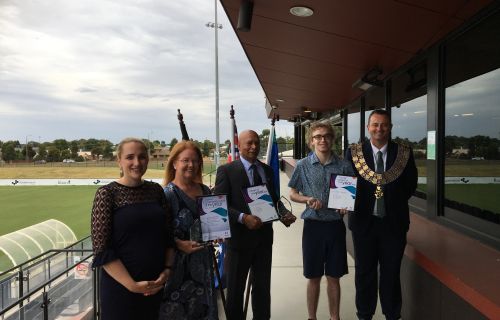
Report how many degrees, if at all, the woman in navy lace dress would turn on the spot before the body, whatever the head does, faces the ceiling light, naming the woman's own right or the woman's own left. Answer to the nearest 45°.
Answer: approximately 90° to the woman's own left

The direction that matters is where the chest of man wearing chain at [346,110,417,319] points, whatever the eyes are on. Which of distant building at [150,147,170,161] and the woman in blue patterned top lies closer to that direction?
the woman in blue patterned top

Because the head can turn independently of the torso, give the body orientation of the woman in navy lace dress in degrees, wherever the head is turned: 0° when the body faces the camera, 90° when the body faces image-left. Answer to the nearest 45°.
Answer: approximately 315°

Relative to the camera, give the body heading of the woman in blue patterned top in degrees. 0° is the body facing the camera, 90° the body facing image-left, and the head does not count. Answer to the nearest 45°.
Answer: approximately 315°

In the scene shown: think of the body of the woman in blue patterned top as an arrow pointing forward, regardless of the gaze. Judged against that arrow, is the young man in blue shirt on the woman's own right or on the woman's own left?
on the woman's own left

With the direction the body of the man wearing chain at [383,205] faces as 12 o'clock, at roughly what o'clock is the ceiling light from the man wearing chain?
The ceiling light is roughly at 6 o'clock from the man wearing chain.

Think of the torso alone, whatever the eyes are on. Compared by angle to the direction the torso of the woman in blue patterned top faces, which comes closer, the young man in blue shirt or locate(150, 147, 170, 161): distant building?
the young man in blue shirt

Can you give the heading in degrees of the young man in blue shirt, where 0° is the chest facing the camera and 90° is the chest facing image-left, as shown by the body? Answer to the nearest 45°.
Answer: approximately 0°

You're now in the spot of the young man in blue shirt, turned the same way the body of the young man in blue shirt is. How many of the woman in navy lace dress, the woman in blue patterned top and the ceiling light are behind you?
1

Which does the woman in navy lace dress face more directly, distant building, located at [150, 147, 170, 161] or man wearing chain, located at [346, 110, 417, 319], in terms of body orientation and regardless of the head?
the man wearing chain

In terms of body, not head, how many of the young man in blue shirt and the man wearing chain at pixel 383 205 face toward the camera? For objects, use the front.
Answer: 2
